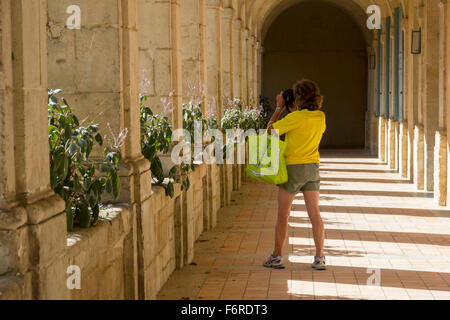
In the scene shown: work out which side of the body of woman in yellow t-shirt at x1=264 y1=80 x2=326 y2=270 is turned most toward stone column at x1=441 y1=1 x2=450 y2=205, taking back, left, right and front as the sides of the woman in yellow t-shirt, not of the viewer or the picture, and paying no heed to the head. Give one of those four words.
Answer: right

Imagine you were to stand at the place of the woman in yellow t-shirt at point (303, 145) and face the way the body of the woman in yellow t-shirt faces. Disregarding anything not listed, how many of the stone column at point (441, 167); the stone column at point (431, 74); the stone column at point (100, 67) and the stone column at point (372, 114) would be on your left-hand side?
1

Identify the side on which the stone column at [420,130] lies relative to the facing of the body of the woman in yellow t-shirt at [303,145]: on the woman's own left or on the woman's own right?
on the woman's own right

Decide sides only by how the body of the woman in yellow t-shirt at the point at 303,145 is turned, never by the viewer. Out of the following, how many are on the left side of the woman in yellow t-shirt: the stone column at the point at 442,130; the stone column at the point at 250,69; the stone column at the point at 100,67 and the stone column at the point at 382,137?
1

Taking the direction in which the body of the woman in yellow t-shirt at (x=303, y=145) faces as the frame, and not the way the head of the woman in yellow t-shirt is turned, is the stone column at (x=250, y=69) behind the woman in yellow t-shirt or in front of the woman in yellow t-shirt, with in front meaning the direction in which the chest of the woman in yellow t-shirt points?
in front

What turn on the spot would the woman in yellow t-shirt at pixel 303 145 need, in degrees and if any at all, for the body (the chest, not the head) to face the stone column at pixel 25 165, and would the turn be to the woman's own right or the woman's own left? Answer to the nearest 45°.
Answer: approximately 135° to the woman's own left

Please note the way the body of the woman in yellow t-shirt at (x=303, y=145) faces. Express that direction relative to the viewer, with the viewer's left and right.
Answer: facing away from the viewer and to the left of the viewer

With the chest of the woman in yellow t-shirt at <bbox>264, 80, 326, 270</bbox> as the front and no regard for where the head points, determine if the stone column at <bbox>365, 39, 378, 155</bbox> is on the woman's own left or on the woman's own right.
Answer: on the woman's own right

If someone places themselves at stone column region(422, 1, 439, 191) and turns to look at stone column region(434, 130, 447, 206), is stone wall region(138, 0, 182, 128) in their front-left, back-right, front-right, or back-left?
front-right

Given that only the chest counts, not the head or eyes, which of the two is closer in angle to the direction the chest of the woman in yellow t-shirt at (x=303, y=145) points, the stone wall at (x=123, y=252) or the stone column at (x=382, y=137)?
the stone column

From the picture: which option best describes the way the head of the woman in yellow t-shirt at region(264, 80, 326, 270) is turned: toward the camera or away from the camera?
away from the camera

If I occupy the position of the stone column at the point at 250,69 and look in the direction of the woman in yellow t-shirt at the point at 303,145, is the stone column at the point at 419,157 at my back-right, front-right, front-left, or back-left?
front-left

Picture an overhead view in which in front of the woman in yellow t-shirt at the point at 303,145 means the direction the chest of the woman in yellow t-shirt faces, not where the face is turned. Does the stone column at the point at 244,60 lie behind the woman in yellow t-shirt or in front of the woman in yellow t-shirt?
in front

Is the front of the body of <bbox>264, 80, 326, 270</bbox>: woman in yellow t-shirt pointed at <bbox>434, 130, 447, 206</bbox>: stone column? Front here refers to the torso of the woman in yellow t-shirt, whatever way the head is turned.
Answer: no

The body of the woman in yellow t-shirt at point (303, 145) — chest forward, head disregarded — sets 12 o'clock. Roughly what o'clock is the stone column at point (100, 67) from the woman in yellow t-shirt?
The stone column is roughly at 9 o'clock from the woman in yellow t-shirt.
